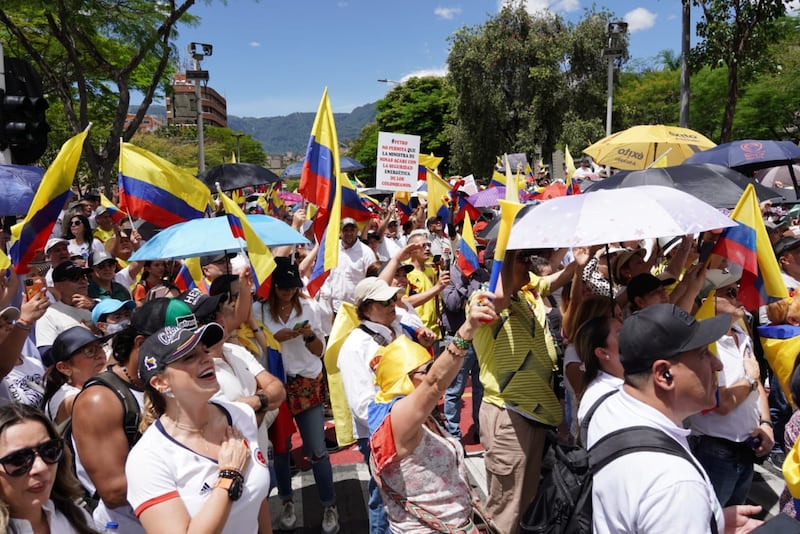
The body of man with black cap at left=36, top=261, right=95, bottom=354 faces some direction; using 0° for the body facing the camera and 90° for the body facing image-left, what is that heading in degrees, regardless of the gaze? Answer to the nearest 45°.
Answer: approximately 315°

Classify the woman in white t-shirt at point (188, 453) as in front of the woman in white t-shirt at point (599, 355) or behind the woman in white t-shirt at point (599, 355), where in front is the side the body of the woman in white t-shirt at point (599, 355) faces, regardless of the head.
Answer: behind

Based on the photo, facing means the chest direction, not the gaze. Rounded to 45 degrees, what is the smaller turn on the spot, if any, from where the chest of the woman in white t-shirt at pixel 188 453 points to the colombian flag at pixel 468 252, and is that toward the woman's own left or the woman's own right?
approximately 90° to the woman's own left

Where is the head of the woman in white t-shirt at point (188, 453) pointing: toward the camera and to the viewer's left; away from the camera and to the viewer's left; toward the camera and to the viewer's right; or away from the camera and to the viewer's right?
toward the camera and to the viewer's right

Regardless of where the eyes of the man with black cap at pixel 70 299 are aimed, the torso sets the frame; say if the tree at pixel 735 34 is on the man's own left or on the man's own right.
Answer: on the man's own left

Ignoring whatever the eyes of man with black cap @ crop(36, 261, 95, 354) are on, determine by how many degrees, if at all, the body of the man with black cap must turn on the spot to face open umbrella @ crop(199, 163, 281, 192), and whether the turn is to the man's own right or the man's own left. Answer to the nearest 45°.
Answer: approximately 90° to the man's own left

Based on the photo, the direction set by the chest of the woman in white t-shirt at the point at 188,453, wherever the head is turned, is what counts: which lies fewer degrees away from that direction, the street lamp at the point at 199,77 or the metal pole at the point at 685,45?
the metal pole

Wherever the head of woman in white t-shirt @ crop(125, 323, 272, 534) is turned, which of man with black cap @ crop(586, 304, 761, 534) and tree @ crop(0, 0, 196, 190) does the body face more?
the man with black cap
